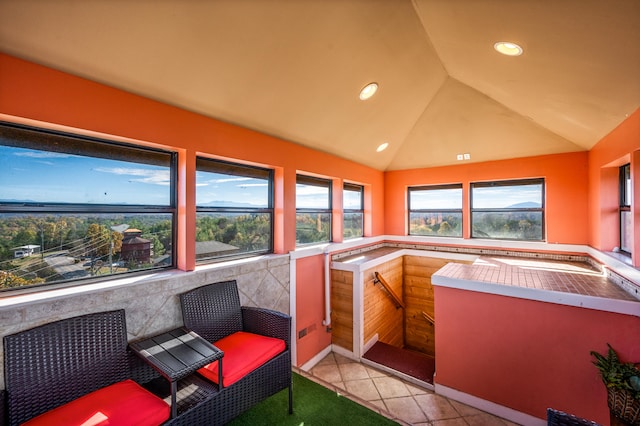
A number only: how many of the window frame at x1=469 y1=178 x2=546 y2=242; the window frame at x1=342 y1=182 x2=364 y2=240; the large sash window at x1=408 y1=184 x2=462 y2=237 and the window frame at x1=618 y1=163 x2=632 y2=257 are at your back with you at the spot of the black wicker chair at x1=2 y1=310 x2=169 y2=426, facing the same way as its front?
0

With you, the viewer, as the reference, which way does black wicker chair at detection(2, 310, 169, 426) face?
facing the viewer and to the right of the viewer

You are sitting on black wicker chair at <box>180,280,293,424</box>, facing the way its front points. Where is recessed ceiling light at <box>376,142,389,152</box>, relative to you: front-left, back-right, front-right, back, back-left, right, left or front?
left

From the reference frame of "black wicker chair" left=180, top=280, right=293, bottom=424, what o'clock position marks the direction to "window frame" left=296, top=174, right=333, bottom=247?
The window frame is roughly at 9 o'clock from the black wicker chair.

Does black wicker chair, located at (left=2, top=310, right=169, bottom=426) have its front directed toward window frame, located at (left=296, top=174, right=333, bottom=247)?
no

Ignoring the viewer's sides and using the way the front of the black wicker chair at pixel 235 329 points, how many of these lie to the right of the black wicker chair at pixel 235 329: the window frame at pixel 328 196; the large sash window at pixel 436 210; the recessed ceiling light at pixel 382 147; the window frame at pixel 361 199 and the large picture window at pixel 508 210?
0

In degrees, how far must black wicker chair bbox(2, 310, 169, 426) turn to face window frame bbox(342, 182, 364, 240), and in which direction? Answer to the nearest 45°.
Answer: approximately 45° to its left

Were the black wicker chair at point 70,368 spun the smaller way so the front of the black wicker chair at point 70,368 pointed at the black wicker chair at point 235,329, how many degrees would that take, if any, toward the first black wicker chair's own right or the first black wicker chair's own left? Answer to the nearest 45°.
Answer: approximately 45° to the first black wicker chair's own left

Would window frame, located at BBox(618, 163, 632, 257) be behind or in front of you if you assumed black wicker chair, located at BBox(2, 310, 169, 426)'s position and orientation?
in front

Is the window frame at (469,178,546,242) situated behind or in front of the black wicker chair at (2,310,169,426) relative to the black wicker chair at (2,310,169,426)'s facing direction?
in front

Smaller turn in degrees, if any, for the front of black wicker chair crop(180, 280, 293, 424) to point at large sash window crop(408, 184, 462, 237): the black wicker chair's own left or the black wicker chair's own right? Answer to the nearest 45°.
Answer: approximately 90° to the black wicker chair's own left

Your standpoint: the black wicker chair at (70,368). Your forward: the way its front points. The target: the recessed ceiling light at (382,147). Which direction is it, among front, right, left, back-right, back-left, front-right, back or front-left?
front-left

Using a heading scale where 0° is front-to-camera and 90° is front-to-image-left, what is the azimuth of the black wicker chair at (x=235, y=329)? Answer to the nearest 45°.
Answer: approximately 315°

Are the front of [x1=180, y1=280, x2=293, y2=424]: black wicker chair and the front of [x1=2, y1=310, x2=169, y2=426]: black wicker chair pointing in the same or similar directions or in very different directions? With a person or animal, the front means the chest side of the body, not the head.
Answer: same or similar directions

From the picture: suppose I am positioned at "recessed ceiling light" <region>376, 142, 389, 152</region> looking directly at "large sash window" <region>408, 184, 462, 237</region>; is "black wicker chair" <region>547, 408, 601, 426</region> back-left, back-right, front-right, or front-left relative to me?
back-right

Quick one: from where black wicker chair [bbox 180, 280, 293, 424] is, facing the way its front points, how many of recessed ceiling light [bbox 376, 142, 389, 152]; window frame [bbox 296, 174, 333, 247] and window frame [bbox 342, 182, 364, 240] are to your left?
3

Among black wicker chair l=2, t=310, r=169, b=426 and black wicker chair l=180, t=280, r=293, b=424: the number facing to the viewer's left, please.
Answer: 0

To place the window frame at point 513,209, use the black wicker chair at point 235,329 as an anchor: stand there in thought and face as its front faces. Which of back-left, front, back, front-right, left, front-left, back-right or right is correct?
front-left
